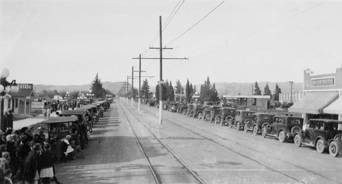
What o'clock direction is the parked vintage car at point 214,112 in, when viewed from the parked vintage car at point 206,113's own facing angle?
the parked vintage car at point 214,112 is roughly at 10 o'clock from the parked vintage car at point 206,113.
